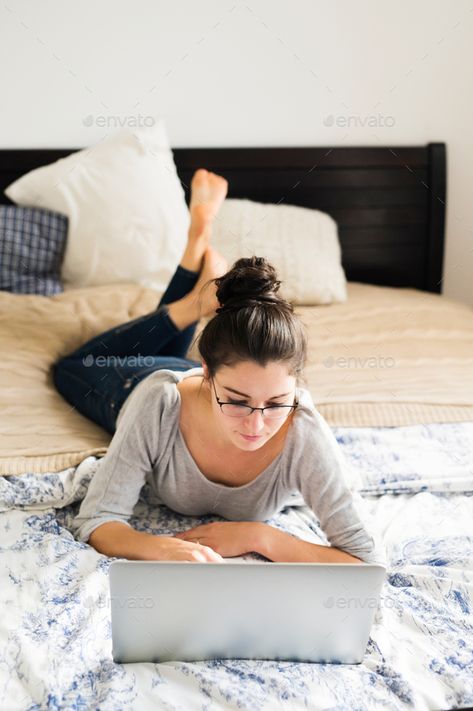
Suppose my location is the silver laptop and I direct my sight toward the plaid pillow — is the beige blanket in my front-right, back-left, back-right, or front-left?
front-right

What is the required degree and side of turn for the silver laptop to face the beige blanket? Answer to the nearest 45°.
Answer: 0° — it already faces it

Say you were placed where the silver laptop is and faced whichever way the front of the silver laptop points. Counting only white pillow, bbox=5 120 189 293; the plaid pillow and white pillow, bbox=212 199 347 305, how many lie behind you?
0

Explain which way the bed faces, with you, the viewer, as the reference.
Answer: facing the viewer

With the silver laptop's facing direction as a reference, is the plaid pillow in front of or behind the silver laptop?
in front

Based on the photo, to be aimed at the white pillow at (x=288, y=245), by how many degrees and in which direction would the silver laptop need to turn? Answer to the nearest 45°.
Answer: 0° — it already faces it

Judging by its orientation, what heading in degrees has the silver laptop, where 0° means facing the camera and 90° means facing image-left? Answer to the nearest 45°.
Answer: approximately 180°

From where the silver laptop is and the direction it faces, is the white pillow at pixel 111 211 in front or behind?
in front
